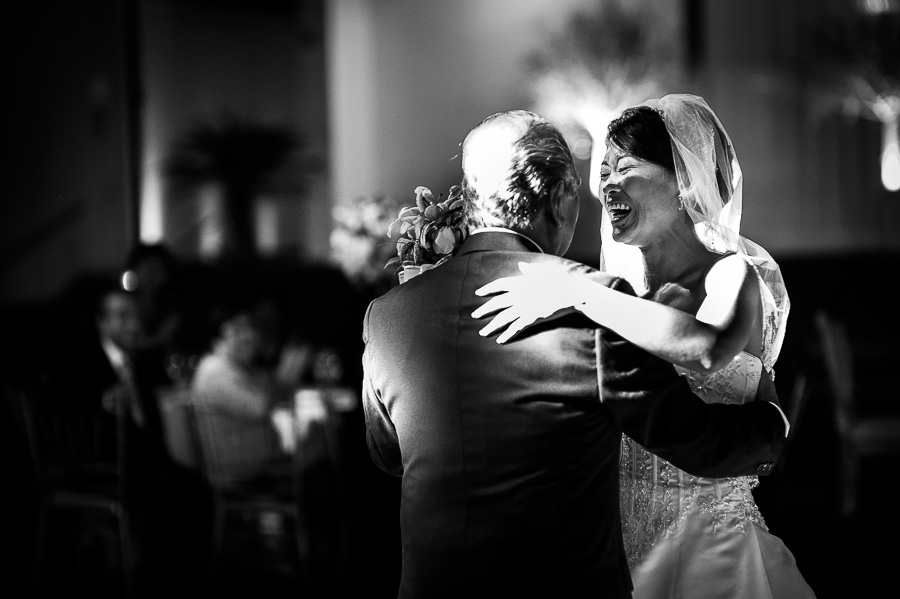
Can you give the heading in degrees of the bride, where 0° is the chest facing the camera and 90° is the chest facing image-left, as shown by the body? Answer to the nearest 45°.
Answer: approximately 45°
